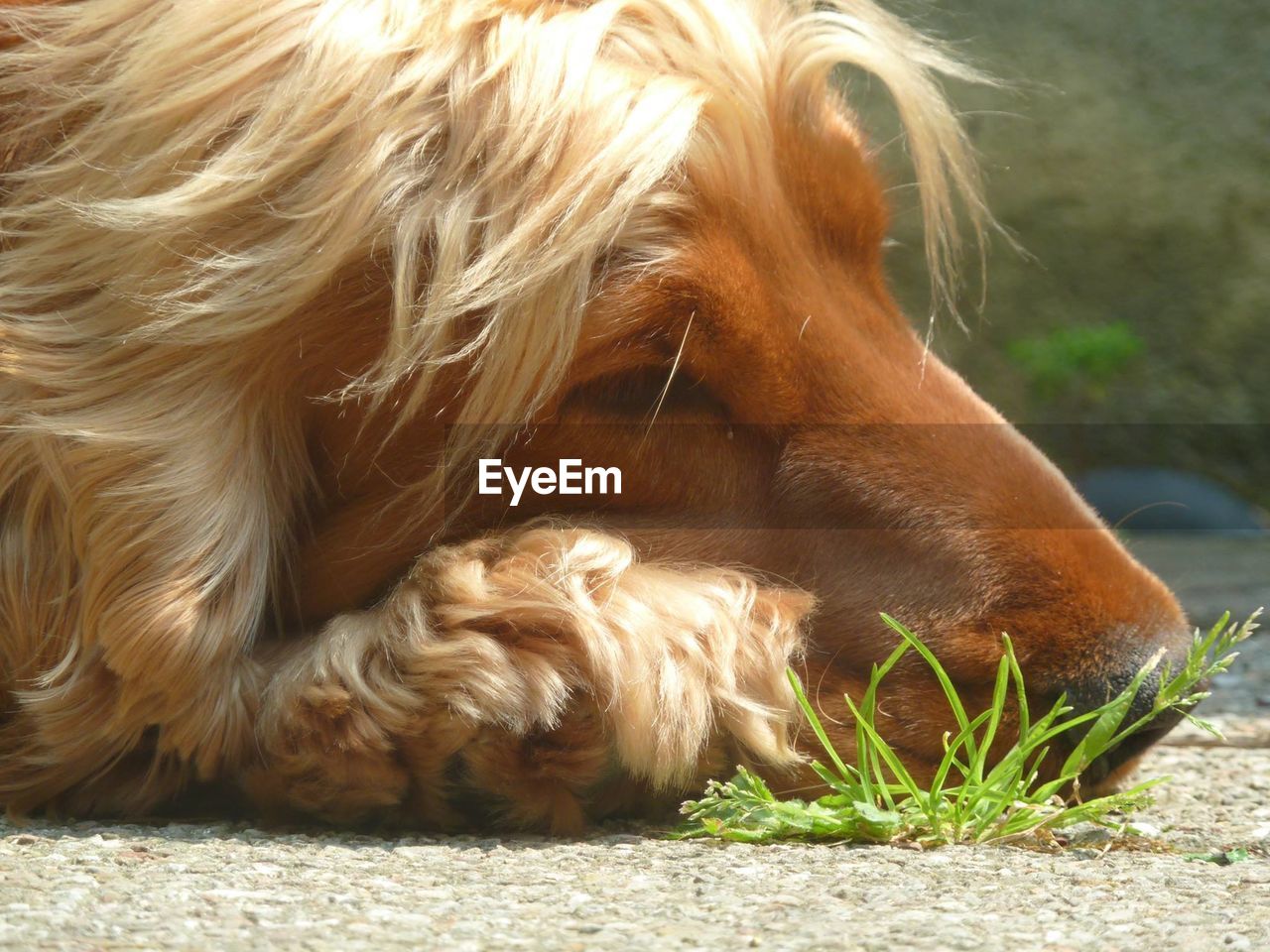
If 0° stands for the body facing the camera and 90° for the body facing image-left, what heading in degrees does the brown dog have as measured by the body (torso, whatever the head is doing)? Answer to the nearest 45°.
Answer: approximately 270°
